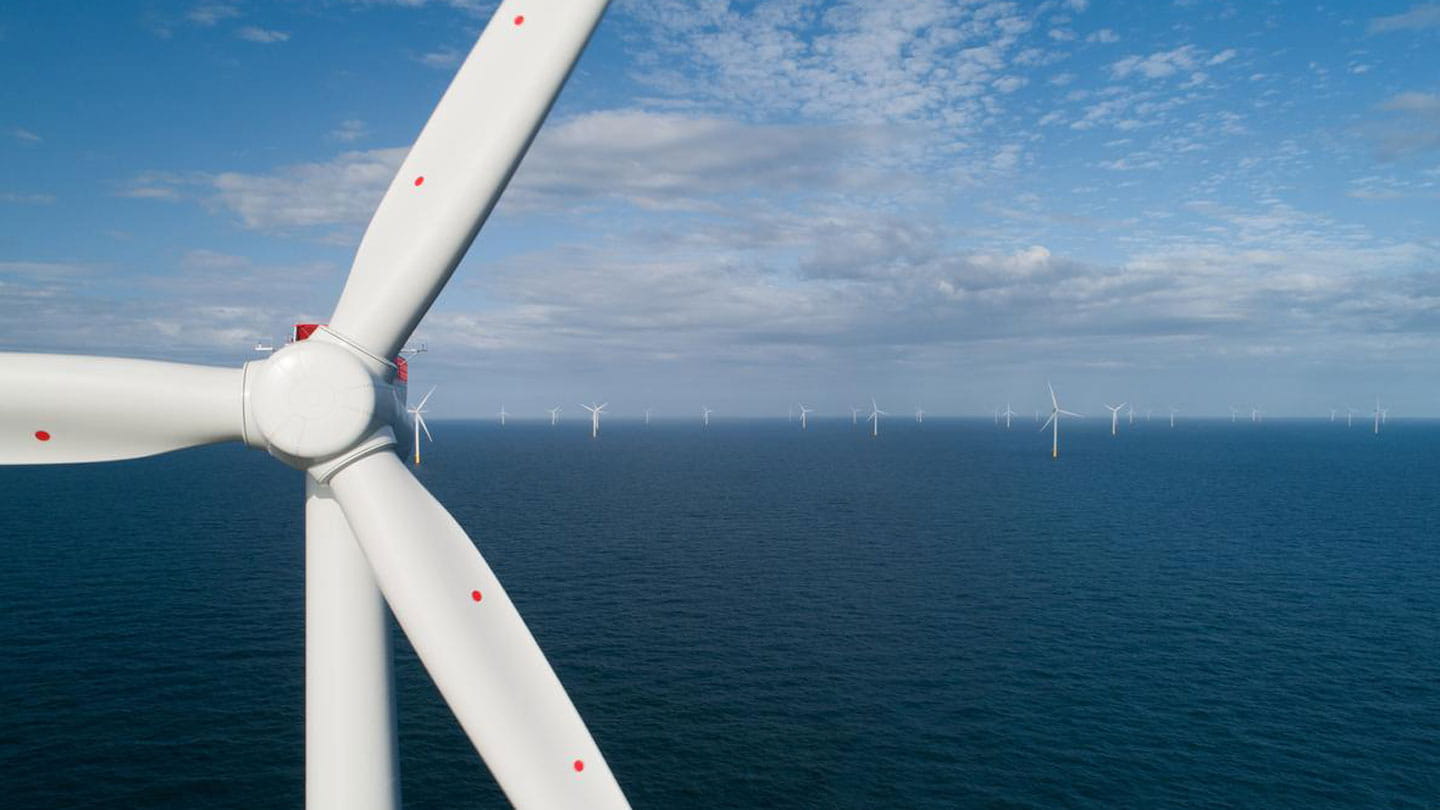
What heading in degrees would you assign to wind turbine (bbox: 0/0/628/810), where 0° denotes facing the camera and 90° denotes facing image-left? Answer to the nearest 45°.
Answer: approximately 0°
